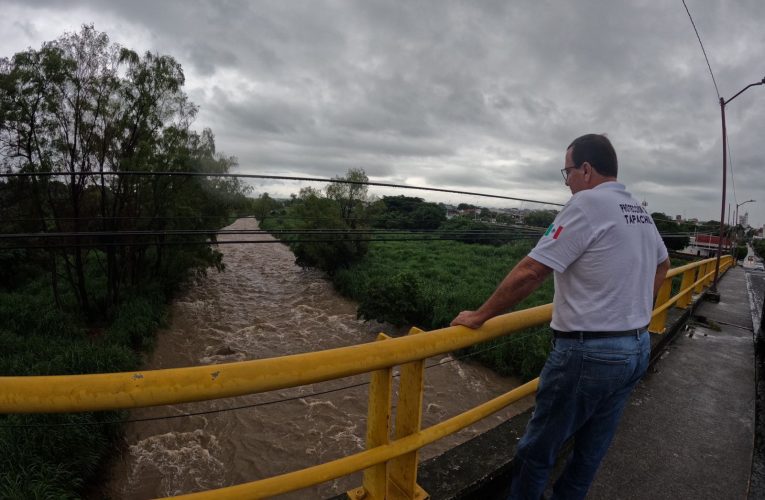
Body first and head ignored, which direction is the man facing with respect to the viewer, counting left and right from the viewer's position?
facing away from the viewer and to the left of the viewer

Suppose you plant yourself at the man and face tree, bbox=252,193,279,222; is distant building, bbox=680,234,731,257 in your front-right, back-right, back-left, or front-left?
front-right

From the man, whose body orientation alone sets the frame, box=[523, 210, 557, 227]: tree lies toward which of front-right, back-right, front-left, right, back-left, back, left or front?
front-right

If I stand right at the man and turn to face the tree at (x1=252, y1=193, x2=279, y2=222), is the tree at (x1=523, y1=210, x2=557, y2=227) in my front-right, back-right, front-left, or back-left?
front-right

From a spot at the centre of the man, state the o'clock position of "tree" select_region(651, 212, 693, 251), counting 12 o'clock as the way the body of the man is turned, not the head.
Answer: The tree is roughly at 2 o'clock from the man.

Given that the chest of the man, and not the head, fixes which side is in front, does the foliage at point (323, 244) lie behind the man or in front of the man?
in front

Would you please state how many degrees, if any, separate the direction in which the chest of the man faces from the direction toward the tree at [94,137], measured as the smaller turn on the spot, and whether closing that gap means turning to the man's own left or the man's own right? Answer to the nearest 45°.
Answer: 0° — they already face it

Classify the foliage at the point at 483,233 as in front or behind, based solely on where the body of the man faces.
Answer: in front
